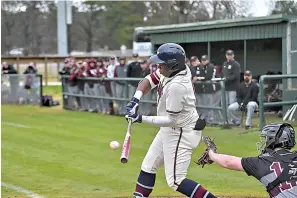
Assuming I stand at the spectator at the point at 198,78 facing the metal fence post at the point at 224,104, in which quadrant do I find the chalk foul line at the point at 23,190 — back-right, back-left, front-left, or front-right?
front-right

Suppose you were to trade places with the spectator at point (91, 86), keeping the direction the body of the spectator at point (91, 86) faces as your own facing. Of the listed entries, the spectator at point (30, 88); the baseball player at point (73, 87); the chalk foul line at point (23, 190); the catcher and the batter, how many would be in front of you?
3

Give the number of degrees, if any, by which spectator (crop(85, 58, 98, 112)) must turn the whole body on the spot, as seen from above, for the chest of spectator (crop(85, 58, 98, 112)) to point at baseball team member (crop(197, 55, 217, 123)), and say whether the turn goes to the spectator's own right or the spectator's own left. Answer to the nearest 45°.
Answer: approximately 45° to the spectator's own left

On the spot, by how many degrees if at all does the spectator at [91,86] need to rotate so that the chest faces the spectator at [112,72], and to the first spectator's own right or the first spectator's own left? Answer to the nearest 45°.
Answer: approximately 45° to the first spectator's own left

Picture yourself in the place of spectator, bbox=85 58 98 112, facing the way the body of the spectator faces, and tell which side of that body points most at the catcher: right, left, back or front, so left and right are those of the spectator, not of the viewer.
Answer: front

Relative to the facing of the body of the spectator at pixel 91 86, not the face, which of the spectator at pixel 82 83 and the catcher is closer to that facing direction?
the catcher

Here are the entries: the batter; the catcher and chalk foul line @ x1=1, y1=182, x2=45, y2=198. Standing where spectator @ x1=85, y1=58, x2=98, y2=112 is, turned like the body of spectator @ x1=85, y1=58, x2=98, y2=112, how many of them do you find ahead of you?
3

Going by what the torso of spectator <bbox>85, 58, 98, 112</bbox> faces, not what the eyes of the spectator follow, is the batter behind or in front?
in front

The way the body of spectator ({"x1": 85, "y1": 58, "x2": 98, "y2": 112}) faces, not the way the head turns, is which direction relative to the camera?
toward the camera

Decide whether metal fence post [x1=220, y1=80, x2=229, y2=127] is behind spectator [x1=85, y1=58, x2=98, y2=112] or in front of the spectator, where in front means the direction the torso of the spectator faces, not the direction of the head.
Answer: in front

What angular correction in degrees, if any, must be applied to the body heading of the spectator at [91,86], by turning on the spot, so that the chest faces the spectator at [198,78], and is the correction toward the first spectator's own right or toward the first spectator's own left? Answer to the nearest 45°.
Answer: approximately 45° to the first spectator's own left

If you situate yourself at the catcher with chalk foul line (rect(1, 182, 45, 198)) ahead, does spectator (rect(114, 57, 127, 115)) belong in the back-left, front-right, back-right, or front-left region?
front-right

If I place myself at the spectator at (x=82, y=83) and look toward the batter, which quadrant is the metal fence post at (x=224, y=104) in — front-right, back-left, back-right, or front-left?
front-left

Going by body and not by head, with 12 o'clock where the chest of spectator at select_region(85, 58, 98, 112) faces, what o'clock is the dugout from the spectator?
The dugout is roughly at 9 o'clock from the spectator.

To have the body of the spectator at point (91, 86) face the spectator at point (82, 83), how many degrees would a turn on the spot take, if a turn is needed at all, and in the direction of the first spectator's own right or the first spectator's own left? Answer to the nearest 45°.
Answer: approximately 135° to the first spectator's own right

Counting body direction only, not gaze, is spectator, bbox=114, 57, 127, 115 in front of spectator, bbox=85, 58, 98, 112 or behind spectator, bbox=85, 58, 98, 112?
in front
